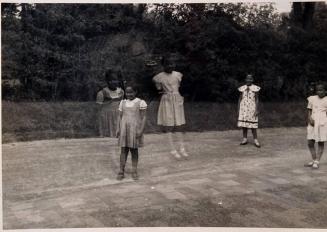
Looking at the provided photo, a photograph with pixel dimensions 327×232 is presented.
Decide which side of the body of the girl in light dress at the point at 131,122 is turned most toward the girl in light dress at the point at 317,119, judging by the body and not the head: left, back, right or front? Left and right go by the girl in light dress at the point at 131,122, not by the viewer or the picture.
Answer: left

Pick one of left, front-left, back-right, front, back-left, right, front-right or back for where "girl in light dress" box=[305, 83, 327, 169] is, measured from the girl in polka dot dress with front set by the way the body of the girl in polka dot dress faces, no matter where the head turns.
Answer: front-left

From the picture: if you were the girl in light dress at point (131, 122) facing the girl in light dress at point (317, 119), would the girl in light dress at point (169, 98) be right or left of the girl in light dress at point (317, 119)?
left

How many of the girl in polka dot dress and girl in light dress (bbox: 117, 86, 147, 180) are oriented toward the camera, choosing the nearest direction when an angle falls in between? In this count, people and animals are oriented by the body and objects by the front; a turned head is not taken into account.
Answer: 2

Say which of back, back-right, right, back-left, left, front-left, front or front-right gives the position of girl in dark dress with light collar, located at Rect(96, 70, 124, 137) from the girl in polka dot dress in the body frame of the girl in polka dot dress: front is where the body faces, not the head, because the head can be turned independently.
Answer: front-right

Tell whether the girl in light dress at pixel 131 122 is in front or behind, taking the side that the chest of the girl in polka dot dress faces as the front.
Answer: in front

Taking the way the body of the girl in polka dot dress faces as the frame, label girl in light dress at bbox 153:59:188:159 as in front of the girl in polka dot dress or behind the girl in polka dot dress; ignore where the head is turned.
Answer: in front

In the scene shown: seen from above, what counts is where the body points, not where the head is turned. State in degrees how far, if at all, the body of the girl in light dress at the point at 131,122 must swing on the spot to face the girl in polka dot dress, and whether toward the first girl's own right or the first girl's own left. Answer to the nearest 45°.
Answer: approximately 135° to the first girl's own left
